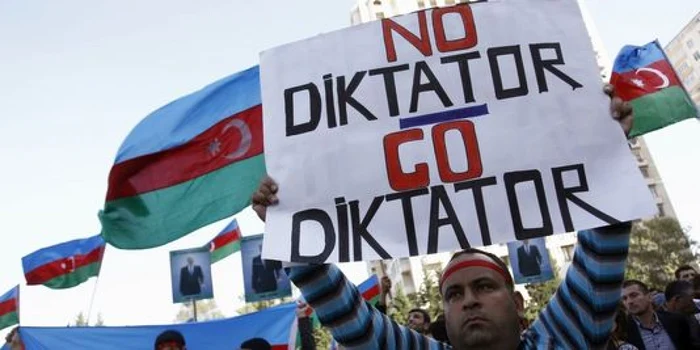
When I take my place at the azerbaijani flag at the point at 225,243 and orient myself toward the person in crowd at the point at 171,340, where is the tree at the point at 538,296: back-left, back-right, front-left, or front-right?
back-left

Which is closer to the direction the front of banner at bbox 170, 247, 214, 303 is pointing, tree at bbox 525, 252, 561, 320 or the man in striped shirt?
the man in striped shirt

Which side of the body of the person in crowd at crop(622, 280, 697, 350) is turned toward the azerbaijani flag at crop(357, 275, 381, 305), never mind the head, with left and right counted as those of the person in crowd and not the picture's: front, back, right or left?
right

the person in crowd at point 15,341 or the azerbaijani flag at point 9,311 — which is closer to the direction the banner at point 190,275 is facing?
the person in crowd

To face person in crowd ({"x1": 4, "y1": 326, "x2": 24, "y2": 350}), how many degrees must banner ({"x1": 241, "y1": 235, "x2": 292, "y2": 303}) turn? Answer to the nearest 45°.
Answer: approximately 45° to its right

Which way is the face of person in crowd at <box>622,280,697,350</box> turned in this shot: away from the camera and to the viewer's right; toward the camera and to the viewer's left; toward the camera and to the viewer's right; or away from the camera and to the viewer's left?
toward the camera and to the viewer's left

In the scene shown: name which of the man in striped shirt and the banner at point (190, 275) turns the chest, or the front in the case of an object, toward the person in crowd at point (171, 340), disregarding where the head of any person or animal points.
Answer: the banner

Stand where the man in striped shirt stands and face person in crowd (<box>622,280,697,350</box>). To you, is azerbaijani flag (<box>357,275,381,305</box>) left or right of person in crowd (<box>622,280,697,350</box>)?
left

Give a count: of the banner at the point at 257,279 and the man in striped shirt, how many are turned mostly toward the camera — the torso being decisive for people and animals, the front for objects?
2

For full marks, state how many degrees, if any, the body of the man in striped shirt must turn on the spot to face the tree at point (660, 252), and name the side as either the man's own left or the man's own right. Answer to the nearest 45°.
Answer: approximately 180°

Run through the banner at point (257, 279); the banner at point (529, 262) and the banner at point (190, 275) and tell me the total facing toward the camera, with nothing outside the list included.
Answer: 3

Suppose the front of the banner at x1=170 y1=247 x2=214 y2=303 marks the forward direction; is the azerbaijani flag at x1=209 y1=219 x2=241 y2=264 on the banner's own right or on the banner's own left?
on the banner's own left

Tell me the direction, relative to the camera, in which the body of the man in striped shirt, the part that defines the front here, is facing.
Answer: toward the camera

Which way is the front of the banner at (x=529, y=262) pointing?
toward the camera

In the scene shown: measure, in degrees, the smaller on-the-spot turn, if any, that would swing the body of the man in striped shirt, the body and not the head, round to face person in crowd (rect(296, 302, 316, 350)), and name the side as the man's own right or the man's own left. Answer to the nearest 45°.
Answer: approximately 135° to the man's own right
